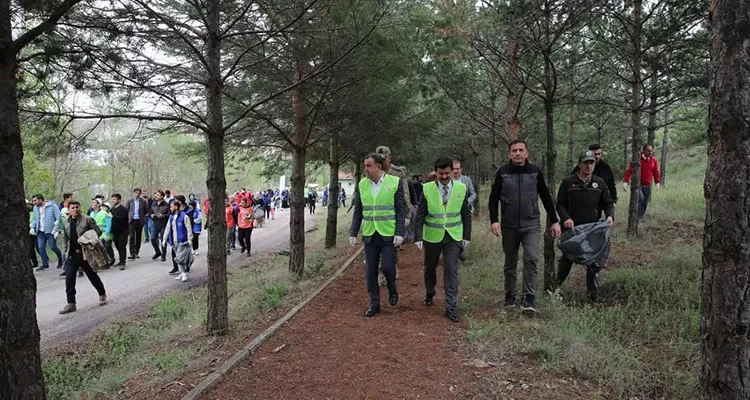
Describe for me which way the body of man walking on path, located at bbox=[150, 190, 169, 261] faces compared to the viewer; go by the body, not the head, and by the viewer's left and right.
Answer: facing the viewer and to the left of the viewer

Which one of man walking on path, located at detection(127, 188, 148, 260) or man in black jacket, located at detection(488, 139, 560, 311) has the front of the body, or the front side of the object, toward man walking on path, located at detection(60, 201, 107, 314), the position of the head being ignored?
man walking on path, located at detection(127, 188, 148, 260)

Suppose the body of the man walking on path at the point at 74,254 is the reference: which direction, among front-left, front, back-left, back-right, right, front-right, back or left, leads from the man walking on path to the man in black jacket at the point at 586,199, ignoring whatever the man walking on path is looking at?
left

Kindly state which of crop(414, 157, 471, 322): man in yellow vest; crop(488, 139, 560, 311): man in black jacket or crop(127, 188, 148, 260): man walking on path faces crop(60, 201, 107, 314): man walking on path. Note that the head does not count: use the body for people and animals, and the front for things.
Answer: crop(127, 188, 148, 260): man walking on path

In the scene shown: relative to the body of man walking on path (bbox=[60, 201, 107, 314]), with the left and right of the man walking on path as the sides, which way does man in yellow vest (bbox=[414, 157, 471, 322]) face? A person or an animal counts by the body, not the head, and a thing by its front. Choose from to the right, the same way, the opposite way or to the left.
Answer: the same way

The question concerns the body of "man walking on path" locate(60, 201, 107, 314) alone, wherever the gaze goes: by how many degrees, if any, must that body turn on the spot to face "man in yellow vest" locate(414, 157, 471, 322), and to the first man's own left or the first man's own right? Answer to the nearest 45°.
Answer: approximately 90° to the first man's own left

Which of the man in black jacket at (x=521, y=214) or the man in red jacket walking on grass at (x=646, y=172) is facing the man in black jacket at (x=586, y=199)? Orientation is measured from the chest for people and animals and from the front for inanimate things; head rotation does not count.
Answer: the man in red jacket walking on grass

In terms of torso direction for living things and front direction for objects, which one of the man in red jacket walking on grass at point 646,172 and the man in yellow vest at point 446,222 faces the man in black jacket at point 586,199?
the man in red jacket walking on grass

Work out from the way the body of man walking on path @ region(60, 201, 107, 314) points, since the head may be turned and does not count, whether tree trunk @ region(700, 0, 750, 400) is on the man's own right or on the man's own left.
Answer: on the man's own left

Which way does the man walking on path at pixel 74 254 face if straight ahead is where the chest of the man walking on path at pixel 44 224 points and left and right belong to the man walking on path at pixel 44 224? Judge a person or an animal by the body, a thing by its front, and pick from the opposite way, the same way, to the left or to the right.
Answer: the same way

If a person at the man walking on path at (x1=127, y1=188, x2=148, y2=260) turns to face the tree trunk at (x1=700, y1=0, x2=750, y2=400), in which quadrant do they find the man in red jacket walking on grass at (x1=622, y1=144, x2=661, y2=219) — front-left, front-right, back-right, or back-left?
front-left

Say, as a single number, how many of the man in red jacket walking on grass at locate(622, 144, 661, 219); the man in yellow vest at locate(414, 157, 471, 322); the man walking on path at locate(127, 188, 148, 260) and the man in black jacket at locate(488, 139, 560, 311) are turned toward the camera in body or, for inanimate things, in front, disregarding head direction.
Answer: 4

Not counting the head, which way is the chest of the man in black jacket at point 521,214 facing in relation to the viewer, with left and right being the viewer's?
facing the viewer

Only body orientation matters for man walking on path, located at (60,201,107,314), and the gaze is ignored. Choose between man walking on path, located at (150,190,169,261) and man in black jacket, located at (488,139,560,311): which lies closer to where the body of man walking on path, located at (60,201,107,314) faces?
the man in black jacket

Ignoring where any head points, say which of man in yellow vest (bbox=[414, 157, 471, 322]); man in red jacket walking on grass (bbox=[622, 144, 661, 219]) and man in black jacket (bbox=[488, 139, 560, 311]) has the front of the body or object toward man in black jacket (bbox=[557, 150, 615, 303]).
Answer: the man in red jacket walking on grass

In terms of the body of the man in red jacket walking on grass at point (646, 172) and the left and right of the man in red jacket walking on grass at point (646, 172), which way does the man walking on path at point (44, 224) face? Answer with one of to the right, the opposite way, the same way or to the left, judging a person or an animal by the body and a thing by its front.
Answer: the same way

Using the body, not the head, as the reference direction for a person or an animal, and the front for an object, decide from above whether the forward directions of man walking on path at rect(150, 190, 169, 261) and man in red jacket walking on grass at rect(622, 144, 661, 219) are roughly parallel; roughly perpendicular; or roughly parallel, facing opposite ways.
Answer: roughly parallel

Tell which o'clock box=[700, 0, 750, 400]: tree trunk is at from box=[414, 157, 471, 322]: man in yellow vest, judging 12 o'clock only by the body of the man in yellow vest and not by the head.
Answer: The tree trunk is roughly at 11 o'clock from the man in yellow vest.
